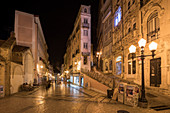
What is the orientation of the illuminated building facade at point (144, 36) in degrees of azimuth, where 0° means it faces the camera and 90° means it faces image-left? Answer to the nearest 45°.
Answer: approximately 45°

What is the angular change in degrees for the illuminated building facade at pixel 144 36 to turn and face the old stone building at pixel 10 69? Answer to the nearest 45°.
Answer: approximately 45° to its right
